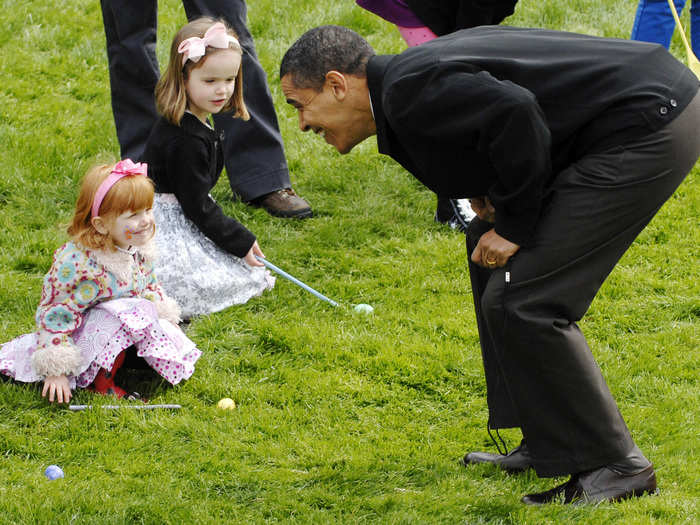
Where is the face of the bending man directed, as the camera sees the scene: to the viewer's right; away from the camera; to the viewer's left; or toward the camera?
to the viewer's left

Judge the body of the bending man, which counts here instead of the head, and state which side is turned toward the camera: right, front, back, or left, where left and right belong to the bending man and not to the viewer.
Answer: left

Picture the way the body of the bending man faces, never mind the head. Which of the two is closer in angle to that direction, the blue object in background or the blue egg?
the blue egg

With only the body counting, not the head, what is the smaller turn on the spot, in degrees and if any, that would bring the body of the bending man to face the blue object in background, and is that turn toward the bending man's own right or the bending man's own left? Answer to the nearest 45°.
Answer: approximately 90° to the bending man's own right

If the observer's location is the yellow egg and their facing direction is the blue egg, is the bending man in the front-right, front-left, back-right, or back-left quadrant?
back-left

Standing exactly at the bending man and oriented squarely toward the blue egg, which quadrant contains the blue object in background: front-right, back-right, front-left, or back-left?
back-right
